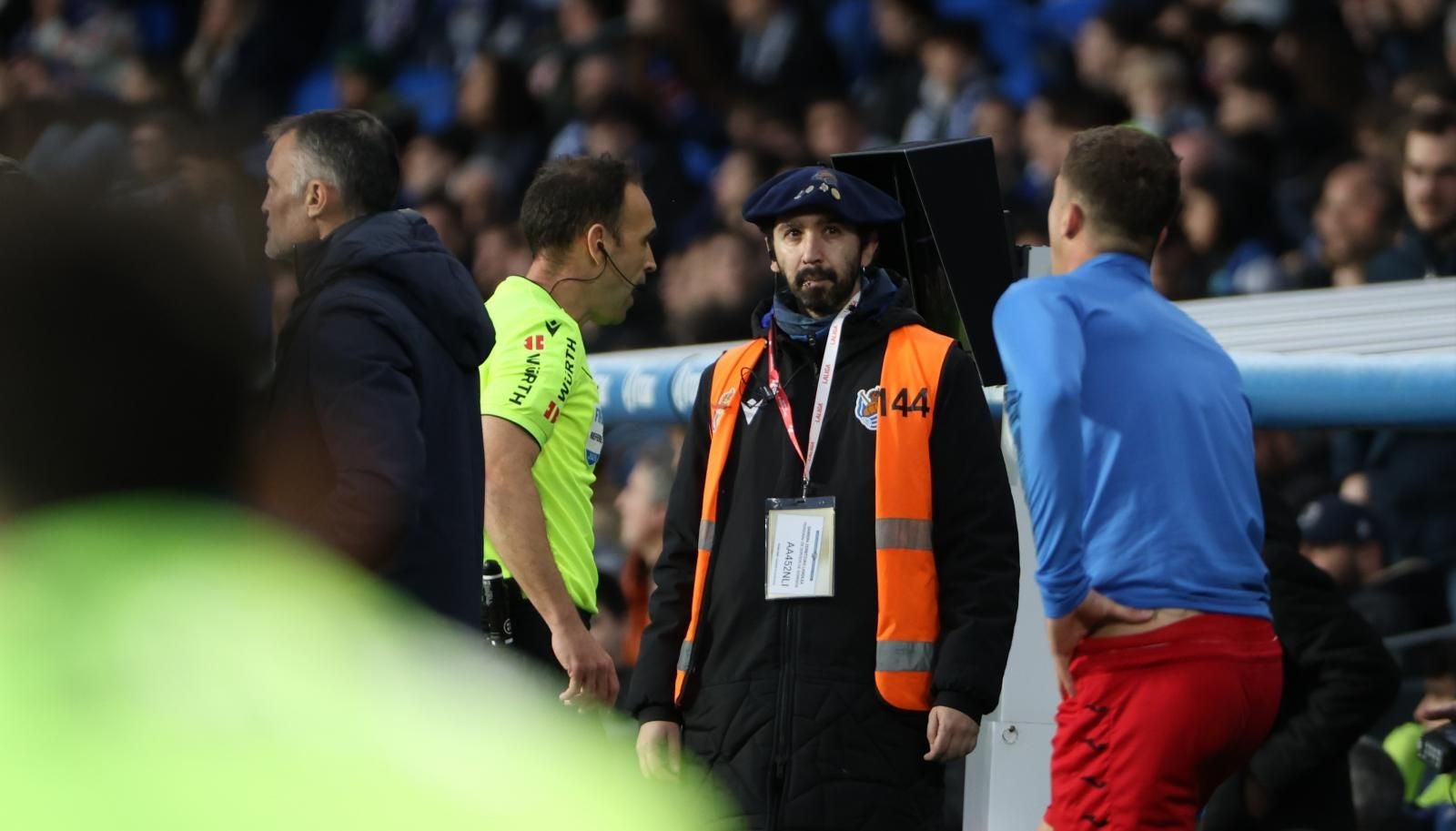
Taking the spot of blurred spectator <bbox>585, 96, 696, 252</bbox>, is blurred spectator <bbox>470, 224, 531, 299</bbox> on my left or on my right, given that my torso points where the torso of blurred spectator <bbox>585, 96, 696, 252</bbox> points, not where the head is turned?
on my right

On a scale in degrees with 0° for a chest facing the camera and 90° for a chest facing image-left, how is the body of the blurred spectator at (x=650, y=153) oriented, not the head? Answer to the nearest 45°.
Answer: approximately 45°

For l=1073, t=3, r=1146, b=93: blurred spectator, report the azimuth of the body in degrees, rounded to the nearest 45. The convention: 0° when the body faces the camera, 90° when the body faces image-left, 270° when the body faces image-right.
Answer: approximately 45°

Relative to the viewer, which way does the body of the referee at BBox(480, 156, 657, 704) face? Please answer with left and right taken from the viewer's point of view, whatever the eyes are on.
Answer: facing to the right of the viewer

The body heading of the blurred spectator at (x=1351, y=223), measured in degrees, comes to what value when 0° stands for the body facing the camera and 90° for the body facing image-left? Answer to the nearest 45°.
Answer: approximately 45°

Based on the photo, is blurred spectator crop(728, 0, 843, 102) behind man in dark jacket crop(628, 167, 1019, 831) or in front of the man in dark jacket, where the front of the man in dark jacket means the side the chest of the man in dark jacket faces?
behind

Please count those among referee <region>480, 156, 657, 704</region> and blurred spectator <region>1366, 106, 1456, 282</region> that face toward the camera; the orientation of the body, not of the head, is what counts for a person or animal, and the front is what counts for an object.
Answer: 1

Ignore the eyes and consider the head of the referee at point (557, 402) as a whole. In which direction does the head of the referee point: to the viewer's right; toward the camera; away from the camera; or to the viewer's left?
to the viewer's right

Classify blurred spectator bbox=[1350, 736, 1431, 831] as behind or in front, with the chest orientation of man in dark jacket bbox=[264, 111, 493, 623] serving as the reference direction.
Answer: behind

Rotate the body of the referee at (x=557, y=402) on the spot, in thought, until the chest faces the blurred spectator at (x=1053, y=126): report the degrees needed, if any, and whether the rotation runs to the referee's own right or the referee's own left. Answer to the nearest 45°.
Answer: approximately 45° to the referee's own left
